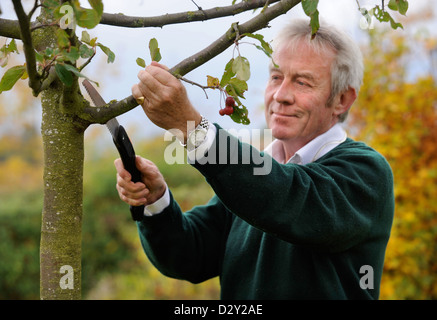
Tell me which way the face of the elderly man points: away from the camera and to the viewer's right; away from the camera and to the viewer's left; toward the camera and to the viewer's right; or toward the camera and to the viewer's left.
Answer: toward the camera and to the viewer's left

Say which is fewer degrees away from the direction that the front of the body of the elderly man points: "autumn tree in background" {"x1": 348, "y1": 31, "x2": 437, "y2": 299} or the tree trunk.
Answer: the tree trunk

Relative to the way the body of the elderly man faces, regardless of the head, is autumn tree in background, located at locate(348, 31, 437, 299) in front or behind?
behind

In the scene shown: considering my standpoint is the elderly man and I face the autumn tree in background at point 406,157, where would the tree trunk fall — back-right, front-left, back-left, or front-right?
back-left

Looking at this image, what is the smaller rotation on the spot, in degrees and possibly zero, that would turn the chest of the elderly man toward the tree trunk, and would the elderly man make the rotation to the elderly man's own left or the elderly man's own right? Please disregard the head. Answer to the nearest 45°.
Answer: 0° — they already face it
